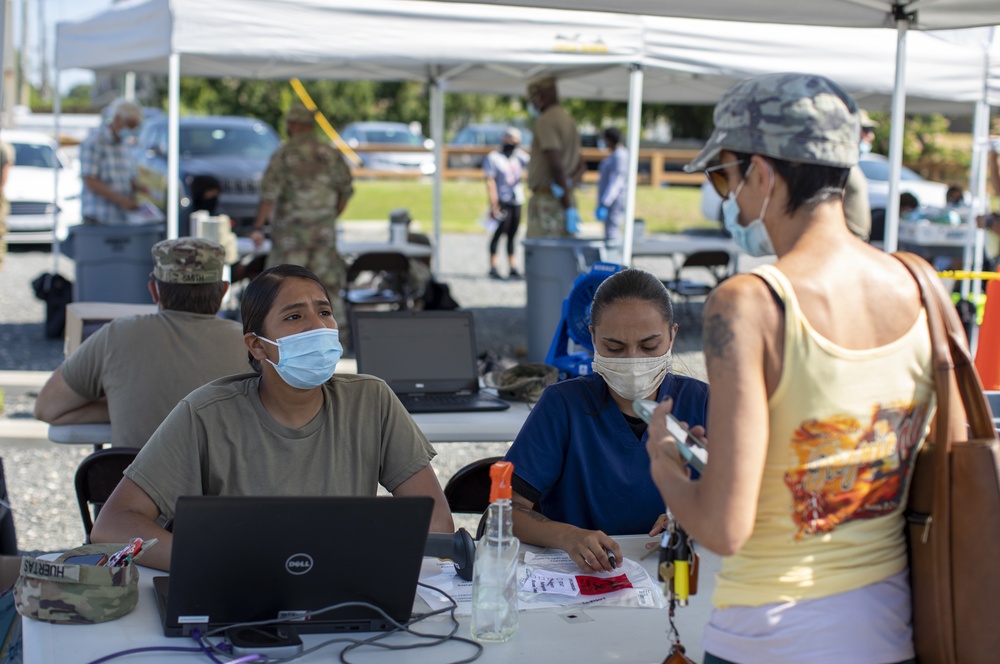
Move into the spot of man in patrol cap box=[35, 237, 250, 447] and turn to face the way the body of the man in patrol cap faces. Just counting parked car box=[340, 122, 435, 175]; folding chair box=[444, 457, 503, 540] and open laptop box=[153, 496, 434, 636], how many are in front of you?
1

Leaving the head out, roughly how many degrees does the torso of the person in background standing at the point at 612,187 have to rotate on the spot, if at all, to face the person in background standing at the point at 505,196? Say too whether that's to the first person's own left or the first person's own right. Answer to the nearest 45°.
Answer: approximately 45° to the first person's own right

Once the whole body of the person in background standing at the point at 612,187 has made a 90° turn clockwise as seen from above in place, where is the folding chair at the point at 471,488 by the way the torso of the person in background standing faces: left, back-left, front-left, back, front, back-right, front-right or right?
back

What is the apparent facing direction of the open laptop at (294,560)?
away from the camera

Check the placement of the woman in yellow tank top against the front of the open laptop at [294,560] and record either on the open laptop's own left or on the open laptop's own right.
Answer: on the open laptop's own right

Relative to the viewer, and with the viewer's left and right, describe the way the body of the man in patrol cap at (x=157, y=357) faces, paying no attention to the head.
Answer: facing away from the viewer

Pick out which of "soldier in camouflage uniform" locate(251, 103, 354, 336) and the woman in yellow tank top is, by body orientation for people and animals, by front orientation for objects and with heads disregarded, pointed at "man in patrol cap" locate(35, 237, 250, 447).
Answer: the woman in yellow tank top

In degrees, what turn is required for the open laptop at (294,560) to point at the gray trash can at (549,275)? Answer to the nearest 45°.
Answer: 0° — it already faces it

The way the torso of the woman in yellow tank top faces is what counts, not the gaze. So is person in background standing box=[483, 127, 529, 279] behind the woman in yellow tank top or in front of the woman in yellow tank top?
in front

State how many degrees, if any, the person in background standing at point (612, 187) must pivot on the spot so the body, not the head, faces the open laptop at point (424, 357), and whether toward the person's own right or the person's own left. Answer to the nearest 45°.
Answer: approximately 90° to the person's own left

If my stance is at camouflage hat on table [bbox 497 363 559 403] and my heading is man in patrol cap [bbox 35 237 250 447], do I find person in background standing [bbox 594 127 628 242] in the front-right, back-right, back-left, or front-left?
back-right

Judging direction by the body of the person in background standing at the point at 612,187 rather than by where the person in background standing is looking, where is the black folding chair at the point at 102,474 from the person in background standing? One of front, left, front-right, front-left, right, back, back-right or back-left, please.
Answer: left

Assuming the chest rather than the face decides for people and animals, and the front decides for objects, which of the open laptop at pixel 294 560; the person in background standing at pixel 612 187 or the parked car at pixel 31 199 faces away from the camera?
the open laptop

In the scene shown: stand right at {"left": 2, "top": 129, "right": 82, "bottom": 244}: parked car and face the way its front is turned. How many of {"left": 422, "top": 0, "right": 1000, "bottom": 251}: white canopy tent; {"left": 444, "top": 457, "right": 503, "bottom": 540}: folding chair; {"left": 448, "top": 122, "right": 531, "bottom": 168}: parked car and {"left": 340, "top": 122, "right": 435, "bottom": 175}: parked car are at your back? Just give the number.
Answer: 2
